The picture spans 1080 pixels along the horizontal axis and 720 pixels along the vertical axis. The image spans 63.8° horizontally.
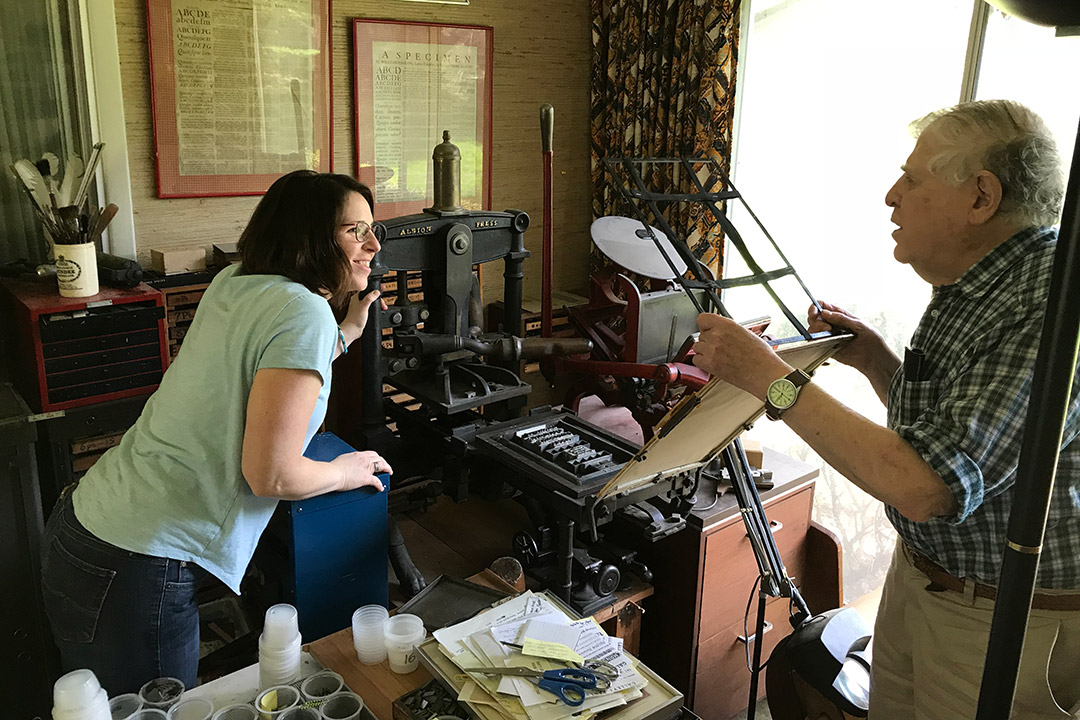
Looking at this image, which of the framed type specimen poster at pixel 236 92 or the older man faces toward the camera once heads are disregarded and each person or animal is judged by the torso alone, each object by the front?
the framed type specimen poster

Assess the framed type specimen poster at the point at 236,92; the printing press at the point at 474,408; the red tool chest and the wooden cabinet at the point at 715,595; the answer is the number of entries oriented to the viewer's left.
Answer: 0

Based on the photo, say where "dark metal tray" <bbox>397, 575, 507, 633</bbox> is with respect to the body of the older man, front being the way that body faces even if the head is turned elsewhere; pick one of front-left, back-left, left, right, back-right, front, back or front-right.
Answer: front

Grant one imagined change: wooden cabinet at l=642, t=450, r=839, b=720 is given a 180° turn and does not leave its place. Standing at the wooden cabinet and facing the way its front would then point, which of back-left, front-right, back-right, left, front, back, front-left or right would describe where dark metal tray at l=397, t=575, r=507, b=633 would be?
left

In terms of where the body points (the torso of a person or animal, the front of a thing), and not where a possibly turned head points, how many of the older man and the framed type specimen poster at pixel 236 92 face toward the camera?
1

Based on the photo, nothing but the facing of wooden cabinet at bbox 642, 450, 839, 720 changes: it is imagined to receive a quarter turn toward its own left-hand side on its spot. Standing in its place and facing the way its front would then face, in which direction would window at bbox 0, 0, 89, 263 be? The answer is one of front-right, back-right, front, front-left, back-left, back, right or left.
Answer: back-left

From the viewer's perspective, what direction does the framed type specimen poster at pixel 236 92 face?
toward the camera

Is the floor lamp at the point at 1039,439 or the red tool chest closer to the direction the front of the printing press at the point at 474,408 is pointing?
the floor lamp

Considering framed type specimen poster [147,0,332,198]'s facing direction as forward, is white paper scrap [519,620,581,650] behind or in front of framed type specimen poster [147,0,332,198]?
in front

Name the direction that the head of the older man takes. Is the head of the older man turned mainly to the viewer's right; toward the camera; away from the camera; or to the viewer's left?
to the viewer's left

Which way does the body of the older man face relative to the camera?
to the viewer's left

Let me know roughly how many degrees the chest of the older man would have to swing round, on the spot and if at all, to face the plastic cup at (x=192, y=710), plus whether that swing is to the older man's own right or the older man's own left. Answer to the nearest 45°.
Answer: approximately 45° to the older man's own left

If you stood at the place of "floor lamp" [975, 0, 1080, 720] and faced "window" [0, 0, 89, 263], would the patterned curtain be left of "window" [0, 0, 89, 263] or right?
right

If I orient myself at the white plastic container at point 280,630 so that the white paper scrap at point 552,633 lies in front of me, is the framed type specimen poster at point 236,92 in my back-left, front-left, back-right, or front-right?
back-left

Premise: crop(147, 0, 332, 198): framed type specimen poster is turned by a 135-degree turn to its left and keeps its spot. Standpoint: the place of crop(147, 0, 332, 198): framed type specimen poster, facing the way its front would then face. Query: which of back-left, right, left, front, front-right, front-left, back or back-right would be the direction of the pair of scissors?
back-right

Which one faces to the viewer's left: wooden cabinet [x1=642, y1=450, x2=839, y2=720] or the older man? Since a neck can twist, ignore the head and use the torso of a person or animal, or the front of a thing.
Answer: the older man

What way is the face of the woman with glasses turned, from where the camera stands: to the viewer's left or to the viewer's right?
to the viewer's right
